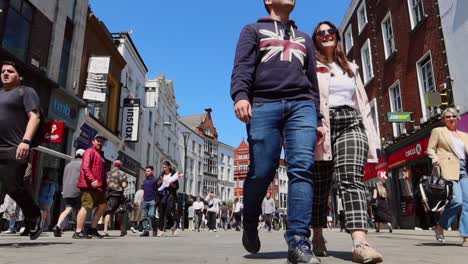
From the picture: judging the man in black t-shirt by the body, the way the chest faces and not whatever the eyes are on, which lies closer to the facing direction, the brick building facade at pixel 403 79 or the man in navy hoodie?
the man in navy hoodie

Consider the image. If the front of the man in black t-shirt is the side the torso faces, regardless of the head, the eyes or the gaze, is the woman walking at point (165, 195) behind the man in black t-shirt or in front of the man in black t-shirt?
behind

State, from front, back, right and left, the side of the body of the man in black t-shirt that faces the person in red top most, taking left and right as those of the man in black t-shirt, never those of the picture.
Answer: back

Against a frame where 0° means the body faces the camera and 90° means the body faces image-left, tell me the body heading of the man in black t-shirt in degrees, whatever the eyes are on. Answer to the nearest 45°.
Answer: approximately 45°

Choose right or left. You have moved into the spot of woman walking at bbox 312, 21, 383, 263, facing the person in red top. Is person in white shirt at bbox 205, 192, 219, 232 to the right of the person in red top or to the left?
right

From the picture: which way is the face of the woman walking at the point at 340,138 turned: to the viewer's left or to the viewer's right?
to the viewer's left

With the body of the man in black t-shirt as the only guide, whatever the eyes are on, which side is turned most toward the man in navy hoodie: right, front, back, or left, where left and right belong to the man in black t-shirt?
left

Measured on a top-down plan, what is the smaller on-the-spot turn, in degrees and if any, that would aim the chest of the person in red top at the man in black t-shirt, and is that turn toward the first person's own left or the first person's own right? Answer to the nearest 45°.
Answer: approximately 90° to the first person's own right
